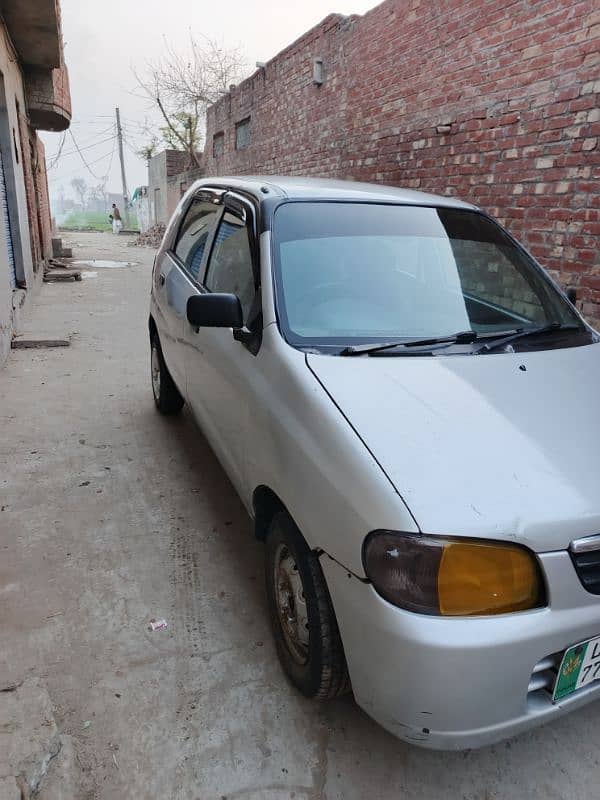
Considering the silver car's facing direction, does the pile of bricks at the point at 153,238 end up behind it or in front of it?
behind

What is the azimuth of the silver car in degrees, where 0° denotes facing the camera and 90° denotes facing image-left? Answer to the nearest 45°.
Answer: approximately 315°
